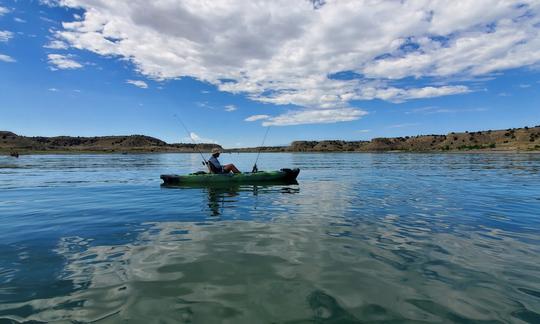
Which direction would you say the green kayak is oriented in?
to the viewer's right
